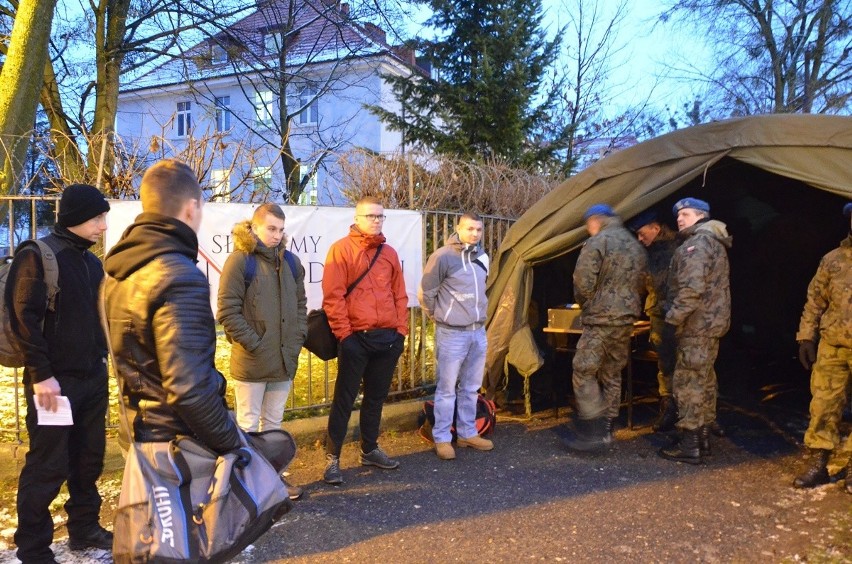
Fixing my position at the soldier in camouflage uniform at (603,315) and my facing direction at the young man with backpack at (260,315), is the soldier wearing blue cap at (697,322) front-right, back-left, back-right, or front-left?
back-left

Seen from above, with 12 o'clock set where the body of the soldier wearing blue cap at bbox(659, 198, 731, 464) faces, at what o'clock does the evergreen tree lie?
The evergreen tree is roughly at 2 o'clock from the soldier wearing blue cap.

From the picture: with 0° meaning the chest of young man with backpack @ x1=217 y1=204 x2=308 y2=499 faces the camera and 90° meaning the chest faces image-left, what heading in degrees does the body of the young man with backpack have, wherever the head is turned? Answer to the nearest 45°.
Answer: approximately 315°

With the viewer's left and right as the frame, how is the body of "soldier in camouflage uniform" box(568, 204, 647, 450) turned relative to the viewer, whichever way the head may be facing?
facing away from the viewer and to the left of the viewer

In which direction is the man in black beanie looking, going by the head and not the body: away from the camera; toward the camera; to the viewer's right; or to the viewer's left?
to the viewer's right

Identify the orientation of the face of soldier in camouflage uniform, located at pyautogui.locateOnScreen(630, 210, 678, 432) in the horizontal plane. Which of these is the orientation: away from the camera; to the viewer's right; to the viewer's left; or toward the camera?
to the viewer's left

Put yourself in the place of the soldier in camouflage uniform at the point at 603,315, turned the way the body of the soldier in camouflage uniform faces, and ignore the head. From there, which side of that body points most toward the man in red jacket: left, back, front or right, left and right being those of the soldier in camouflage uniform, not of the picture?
left

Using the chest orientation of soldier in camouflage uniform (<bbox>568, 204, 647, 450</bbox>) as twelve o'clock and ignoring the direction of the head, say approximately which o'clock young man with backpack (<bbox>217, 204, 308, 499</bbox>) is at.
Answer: The young man with backpack is roughly at 9 o'clock from the soldier in camouflage uniform.

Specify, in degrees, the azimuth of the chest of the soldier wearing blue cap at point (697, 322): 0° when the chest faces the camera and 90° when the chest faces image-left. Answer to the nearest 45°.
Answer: approximately 90°
